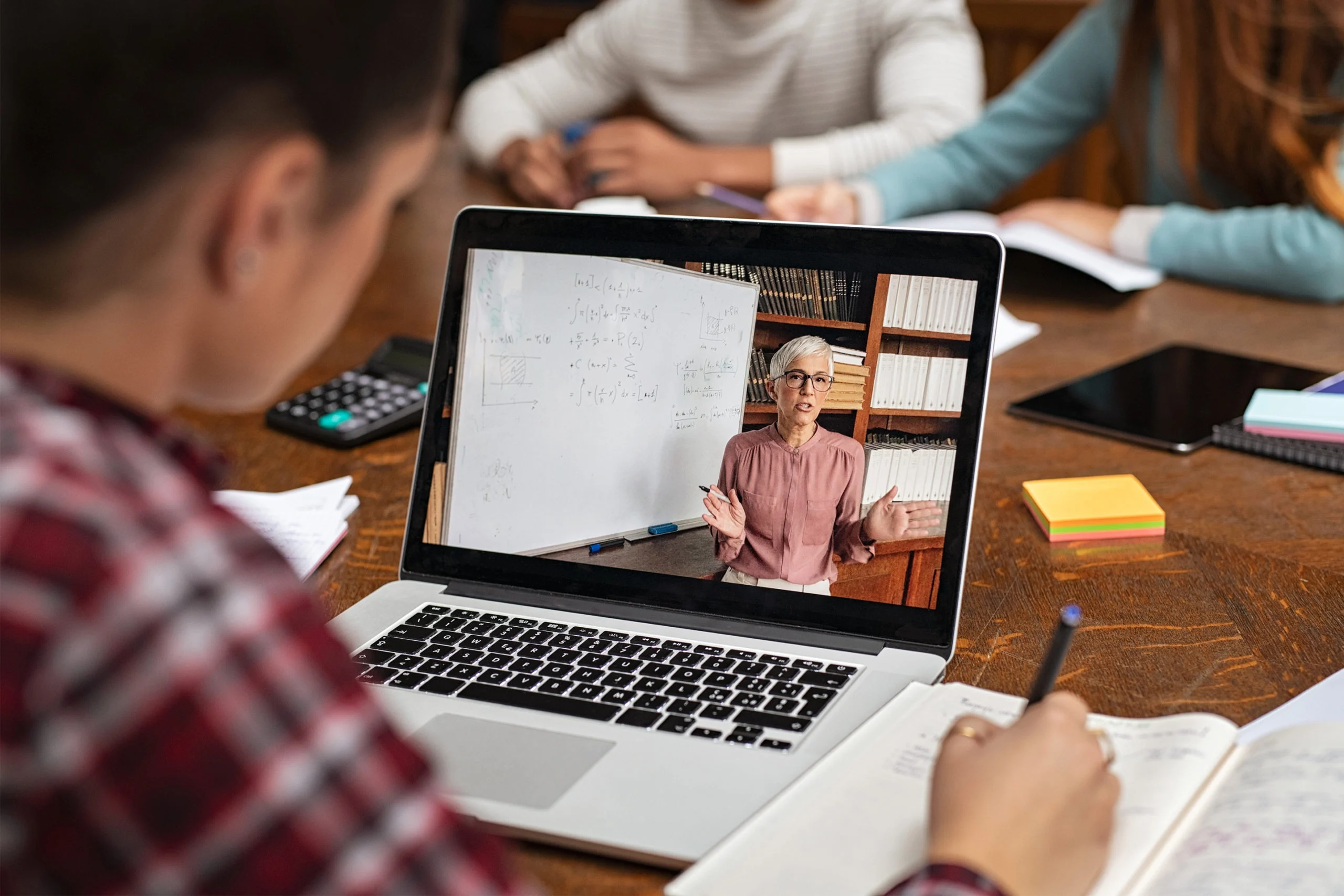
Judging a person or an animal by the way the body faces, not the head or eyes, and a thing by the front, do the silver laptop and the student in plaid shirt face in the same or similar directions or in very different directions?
very different directions

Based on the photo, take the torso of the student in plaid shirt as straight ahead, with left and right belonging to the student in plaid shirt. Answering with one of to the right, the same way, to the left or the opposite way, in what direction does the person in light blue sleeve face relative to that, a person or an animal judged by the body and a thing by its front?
the opposite way

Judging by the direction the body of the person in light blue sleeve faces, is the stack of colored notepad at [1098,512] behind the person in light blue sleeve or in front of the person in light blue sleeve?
in front

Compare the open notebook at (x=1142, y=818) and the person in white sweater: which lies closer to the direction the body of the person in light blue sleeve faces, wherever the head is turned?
the open notebook

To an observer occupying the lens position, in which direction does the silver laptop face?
facing the viewer and to the left of the viewer

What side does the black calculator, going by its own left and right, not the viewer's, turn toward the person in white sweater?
back

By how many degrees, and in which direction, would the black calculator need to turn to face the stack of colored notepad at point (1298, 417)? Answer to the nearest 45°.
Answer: approximately 135° to its left

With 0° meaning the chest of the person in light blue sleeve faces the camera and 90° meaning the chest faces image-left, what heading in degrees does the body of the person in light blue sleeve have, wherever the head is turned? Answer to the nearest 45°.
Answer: approximately 45°

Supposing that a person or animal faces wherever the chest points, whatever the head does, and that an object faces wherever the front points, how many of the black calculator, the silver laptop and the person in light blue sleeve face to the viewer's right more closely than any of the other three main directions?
0

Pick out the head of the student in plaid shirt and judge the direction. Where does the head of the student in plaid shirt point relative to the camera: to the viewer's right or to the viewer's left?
to the viewer's right

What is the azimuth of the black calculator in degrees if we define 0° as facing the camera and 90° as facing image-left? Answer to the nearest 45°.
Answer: approximately 45°
